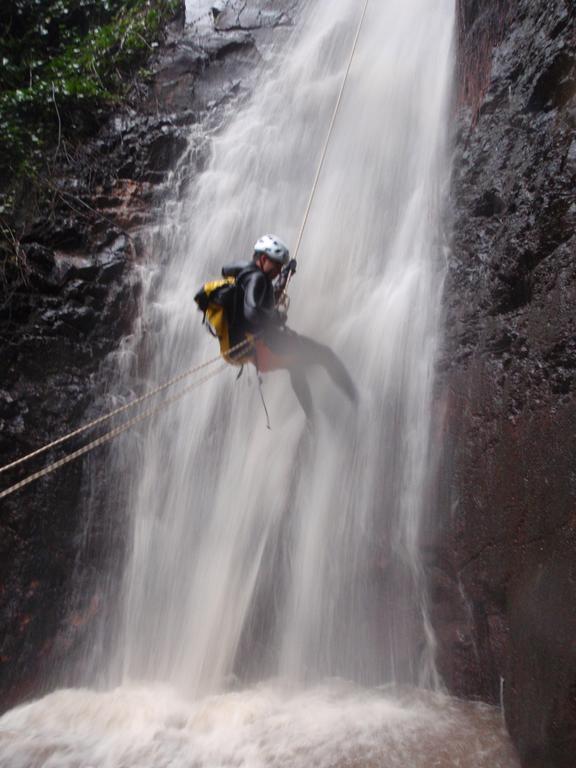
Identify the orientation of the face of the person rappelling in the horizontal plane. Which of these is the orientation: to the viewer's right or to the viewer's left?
to the viewer's right

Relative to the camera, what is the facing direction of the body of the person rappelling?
to the viewer's right
